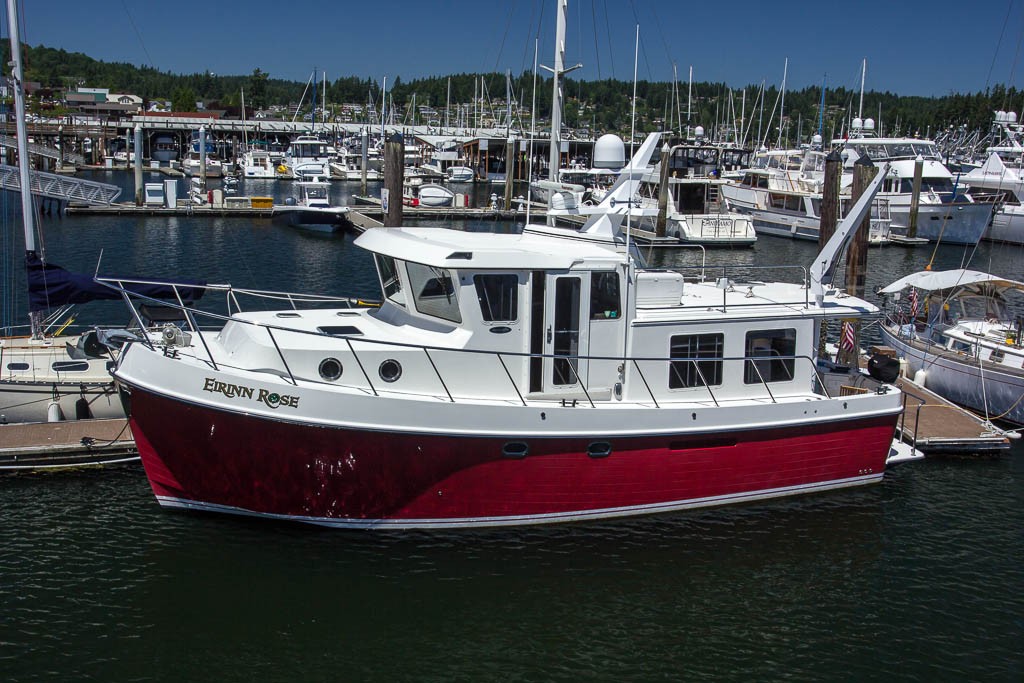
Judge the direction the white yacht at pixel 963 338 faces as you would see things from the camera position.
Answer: facing the viewer and to the right of the viewer

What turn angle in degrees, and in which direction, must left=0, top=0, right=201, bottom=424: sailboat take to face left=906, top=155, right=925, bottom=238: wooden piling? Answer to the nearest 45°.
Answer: approximately 135° to its right

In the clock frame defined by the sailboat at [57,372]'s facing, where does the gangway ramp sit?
The gangway ramp is roughly at 3 o'clock from the sailboat.

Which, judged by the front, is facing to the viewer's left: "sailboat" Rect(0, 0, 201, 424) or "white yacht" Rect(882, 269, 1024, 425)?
the sailboat

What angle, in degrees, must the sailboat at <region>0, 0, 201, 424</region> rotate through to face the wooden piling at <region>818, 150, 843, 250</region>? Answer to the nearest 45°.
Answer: approximately 180°

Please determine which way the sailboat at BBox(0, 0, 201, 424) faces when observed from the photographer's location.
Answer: facing to the left of the viewer

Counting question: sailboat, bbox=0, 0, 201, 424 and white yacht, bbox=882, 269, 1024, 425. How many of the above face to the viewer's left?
1

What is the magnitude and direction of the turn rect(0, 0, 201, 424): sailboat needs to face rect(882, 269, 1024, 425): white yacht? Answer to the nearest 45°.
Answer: approximately 180°
